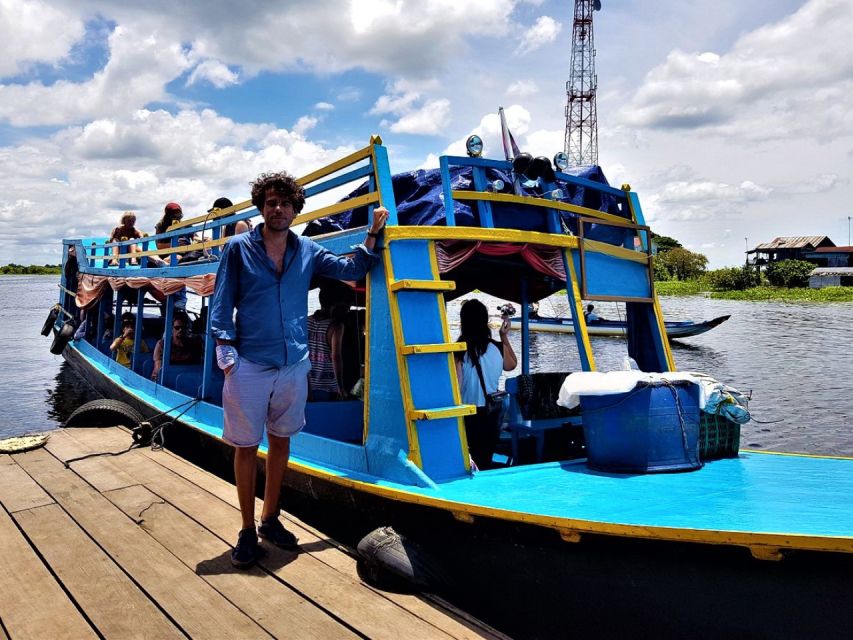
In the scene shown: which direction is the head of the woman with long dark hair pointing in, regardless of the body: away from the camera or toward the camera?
away from the camera

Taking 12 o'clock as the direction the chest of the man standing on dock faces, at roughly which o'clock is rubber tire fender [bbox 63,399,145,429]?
The rubber tire fender is roughly at 5 o'clock from the man standing on dock.

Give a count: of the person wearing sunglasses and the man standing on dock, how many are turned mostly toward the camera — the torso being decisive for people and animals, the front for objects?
2

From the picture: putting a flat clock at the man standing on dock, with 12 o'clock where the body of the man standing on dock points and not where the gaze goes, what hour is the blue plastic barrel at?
The blue plastic barrel is roughly at 9 o'clock from the man standing on dock.

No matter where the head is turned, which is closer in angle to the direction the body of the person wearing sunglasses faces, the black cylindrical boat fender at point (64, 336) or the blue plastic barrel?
the blue plastic barrel

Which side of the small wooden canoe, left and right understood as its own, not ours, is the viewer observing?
right

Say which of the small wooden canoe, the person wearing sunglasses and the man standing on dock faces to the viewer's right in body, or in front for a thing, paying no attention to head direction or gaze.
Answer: the small wooden canoe

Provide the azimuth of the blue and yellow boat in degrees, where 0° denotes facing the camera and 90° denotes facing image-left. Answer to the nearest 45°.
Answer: approximately 315°

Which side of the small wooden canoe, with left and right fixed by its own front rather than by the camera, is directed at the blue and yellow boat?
right

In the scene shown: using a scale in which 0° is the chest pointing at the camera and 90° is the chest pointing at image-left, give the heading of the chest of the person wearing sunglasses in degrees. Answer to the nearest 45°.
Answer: approximately 0°
